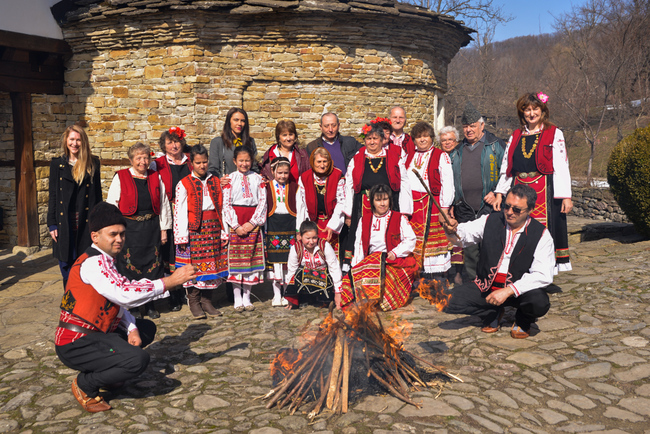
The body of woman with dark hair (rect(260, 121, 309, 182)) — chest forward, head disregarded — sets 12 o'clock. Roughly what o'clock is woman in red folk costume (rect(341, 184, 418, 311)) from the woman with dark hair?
The woman in red folk costume is roughly at 10 o'clock from the woman with dark hair.

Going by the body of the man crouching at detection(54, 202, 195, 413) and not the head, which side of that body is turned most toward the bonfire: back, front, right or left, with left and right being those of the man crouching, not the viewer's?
front

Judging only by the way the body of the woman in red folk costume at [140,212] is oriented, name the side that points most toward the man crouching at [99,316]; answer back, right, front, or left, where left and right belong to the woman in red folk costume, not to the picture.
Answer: front

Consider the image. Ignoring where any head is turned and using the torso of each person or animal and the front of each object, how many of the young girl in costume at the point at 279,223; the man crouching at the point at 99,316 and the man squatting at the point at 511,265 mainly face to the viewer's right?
1

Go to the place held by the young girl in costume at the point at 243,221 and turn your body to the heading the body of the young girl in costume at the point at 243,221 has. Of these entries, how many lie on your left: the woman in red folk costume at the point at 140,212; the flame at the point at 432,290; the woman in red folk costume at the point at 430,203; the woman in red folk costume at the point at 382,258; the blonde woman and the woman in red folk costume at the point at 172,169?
3

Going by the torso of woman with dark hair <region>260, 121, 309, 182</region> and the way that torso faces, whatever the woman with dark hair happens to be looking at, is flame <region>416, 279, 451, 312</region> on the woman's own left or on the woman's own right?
on the woman's own left

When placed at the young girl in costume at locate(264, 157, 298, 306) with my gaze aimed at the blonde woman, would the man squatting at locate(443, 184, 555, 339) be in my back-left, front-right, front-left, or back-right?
back-left

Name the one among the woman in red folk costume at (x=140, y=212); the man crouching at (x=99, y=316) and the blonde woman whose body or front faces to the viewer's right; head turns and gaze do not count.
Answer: the man crouching

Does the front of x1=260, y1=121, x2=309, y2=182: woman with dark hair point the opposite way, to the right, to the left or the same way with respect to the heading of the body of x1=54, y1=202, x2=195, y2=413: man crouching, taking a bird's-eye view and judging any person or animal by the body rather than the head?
to the right

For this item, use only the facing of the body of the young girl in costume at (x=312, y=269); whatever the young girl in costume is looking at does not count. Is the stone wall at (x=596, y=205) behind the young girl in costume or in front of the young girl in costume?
behind
